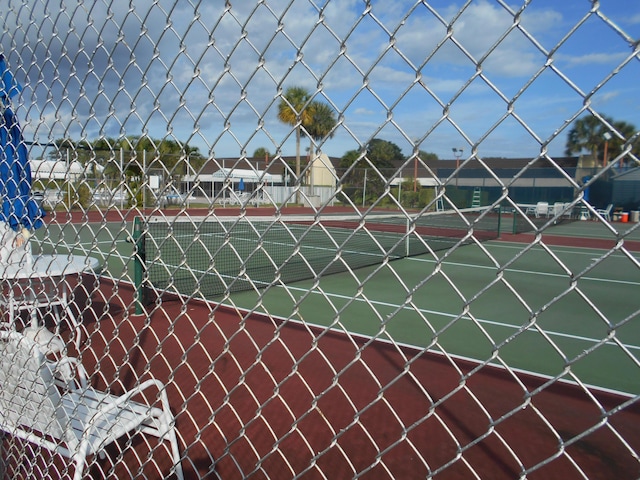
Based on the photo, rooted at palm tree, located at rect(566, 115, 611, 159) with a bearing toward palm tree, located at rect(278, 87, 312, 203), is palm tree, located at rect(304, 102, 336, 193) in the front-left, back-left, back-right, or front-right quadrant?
front-right

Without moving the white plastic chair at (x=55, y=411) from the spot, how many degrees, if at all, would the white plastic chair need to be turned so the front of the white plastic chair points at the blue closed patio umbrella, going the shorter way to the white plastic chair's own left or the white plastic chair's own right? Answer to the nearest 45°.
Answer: approximately 90° to the white plastic chair's own left
